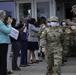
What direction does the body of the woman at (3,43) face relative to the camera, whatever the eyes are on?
to the viewer's right

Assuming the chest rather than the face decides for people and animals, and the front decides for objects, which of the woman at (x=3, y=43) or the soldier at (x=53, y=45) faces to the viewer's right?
the woman

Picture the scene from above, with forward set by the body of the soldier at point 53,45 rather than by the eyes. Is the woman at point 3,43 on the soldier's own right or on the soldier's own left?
on the soldier's own right

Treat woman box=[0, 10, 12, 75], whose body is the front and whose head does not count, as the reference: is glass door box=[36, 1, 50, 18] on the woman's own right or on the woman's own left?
on the woman's own left

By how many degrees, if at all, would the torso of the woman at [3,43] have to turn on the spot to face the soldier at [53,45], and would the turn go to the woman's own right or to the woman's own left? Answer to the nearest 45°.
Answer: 0° — they already face them

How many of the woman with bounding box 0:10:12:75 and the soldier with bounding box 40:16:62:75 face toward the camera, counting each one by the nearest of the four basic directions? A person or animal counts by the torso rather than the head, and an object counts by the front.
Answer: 1

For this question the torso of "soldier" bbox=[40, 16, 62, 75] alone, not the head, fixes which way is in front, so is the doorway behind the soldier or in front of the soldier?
behind

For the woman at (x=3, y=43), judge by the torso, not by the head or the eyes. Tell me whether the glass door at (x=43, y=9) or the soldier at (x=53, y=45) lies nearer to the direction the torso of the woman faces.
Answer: the soldier
